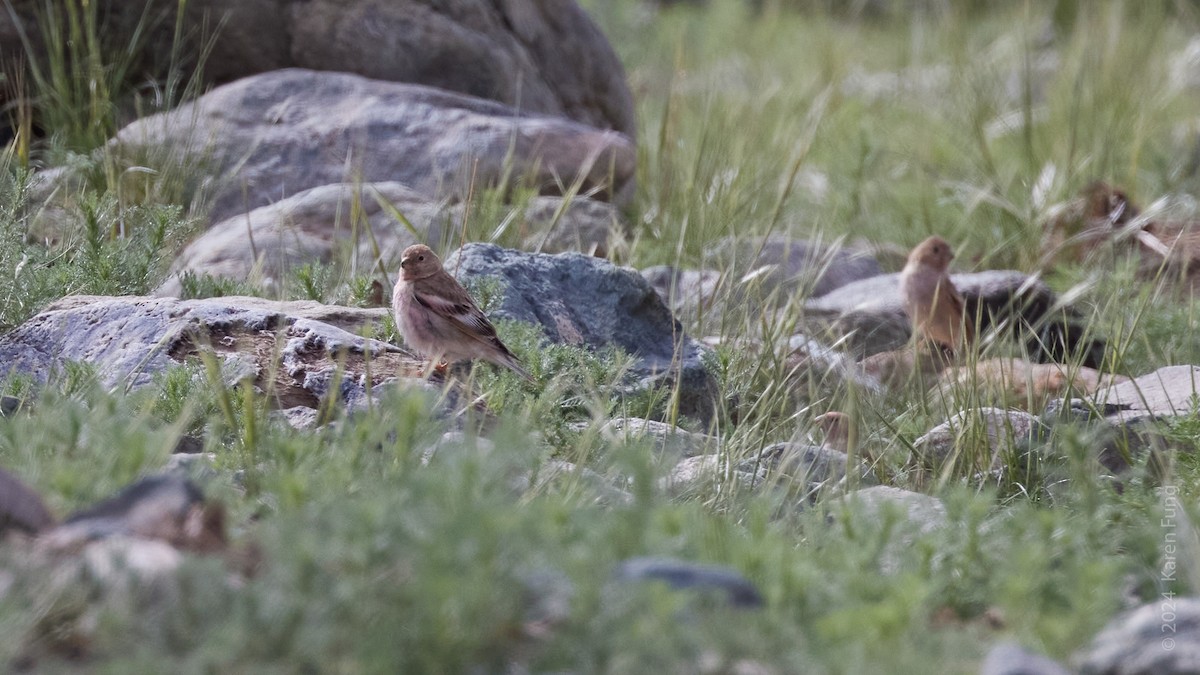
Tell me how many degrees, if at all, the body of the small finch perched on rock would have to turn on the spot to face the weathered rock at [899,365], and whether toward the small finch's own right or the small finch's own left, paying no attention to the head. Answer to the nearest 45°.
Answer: approximately 135° to the small finch's own right

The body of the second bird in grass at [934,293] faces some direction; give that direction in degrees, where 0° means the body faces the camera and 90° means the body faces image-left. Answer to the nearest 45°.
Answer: approximately 45°

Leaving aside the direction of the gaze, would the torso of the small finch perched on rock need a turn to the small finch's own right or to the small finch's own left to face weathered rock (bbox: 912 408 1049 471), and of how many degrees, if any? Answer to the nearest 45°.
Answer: approximately 180°

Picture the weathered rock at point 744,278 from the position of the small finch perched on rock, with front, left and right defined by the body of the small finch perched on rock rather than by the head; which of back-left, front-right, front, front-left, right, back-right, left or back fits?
back-right

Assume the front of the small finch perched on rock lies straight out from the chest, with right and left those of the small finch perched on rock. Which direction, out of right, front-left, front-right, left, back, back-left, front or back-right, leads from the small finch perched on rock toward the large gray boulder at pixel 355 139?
right

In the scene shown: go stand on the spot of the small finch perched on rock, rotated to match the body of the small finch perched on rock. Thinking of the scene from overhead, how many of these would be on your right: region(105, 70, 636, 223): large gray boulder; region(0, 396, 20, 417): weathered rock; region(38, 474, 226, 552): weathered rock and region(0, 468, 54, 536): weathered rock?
1

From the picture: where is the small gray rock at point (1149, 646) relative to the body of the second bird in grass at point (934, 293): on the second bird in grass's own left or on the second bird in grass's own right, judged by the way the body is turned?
on the second bird in grass's own left

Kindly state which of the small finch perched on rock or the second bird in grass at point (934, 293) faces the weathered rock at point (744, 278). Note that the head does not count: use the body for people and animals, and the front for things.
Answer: the second bird in grass

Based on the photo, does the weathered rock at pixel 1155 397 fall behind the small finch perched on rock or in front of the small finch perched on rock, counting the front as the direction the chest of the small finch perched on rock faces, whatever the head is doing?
behind

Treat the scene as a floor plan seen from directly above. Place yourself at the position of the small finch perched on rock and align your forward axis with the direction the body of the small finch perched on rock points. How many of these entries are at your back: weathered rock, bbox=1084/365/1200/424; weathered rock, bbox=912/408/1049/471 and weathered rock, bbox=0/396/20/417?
2

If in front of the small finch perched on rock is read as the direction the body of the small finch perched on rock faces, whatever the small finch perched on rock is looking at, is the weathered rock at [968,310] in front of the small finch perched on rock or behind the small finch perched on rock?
behind

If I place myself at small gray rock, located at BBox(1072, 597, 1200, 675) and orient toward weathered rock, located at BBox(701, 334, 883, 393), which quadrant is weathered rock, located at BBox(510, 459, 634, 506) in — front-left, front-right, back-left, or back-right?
front-left

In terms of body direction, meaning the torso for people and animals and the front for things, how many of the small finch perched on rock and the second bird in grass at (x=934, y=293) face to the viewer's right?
0

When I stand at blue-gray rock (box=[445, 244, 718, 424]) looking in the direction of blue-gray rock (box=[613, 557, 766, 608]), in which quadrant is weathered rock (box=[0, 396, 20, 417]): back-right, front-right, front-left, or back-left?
front-right

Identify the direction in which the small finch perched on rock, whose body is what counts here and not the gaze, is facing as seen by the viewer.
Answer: to the viewer's left

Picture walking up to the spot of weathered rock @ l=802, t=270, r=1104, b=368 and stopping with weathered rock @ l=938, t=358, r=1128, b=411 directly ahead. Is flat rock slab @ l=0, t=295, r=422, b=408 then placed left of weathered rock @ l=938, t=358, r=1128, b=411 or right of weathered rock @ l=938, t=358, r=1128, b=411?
right
